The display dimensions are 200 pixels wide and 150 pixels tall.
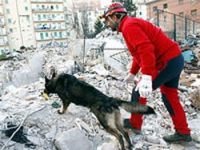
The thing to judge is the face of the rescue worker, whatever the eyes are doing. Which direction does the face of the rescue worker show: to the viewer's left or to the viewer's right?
to the viewer's left

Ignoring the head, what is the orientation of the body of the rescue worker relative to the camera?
to the viewer's left
